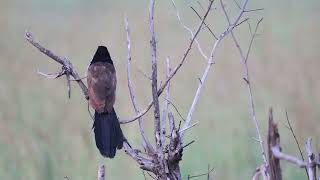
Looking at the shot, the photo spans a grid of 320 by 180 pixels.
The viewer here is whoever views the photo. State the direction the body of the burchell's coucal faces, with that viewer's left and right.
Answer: facing away from the viewer
